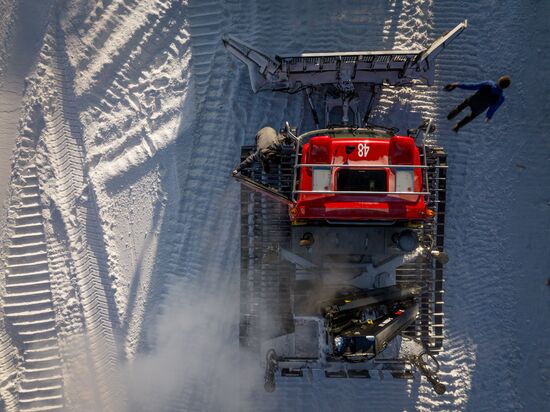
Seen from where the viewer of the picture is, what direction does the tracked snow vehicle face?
facing away from the viewer
